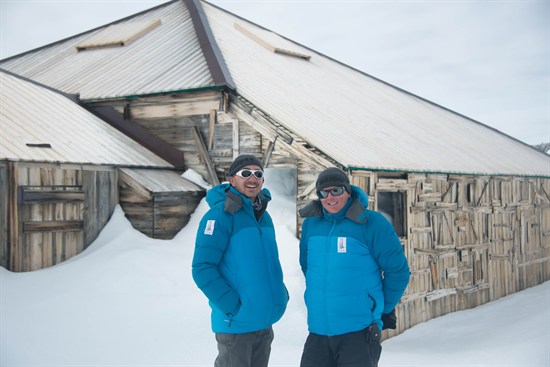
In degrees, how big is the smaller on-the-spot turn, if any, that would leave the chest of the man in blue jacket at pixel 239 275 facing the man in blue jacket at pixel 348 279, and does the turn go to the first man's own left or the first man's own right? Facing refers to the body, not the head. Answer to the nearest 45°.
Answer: approximately 45° to the first man's own left

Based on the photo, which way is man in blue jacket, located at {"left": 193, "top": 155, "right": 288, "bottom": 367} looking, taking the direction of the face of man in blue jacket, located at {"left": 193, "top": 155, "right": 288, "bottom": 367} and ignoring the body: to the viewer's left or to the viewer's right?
to the viewer's right

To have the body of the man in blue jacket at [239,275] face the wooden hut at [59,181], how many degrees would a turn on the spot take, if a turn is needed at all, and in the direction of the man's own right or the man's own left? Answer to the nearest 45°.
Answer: approximately 180°

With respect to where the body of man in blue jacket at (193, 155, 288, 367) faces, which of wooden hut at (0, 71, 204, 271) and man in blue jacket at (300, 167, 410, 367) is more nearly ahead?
the man in blue jacket

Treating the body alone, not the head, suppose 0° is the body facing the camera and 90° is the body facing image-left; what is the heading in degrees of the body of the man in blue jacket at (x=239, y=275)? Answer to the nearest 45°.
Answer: approximately 315°
